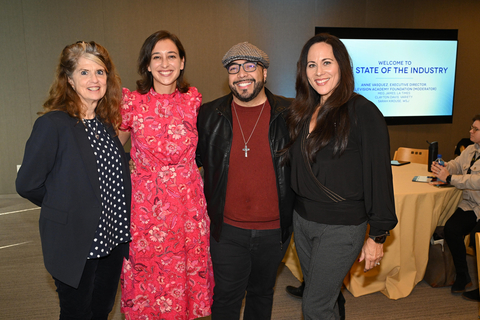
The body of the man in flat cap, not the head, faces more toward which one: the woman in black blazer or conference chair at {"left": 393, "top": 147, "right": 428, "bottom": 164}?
the woman in black blazer

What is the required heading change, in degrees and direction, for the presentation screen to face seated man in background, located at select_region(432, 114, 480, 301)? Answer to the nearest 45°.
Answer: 0° — it already faces them

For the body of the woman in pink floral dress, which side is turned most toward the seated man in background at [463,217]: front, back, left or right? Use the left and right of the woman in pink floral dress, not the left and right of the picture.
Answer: left

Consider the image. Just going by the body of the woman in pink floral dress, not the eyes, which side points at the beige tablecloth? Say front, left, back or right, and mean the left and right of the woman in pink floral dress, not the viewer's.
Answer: left

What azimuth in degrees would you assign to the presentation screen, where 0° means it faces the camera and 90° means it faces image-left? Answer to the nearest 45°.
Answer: approximately 0°

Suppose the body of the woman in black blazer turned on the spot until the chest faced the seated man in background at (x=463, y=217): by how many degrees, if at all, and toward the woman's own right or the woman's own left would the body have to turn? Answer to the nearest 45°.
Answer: approximately 45° to the woman's own left

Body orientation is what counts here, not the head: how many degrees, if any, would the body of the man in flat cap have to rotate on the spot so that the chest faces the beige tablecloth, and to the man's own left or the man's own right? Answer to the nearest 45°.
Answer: approximately 135° to the man's own left
